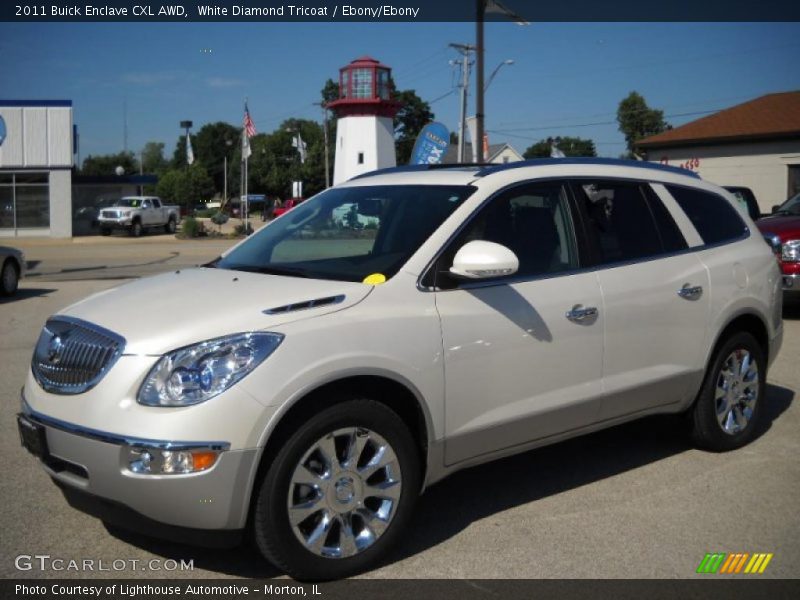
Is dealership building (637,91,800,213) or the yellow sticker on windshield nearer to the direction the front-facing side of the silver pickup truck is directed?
the yellow sticker on windshield

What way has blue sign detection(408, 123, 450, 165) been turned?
toward the camera

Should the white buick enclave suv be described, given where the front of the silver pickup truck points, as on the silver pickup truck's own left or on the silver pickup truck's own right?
on the silver pickup truck's own left

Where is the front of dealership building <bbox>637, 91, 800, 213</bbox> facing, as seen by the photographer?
facing the viewer

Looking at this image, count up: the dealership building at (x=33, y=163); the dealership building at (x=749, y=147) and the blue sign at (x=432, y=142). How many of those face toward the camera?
3

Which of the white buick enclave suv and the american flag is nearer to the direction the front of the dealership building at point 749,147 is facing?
the white buick enclave suv

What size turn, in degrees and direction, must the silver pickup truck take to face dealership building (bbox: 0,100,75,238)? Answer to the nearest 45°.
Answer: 0° — it already faces it

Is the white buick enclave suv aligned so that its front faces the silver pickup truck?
no

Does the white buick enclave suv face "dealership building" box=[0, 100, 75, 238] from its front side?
no

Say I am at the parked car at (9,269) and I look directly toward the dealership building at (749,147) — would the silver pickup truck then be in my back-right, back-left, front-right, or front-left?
front-left

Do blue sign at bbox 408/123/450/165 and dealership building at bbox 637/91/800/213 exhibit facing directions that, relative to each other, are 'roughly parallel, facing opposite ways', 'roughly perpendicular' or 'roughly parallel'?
roughly parallel

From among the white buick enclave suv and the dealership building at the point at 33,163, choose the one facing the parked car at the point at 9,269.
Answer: the dealership building

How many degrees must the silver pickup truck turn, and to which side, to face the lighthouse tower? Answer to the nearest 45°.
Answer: approximately 135° to its left

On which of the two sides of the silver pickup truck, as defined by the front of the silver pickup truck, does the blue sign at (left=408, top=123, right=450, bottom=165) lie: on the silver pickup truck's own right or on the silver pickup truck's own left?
on the silver pickup truck's own left

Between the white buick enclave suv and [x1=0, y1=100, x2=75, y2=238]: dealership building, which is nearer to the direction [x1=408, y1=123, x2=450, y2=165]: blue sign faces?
the white buick enclave suv
